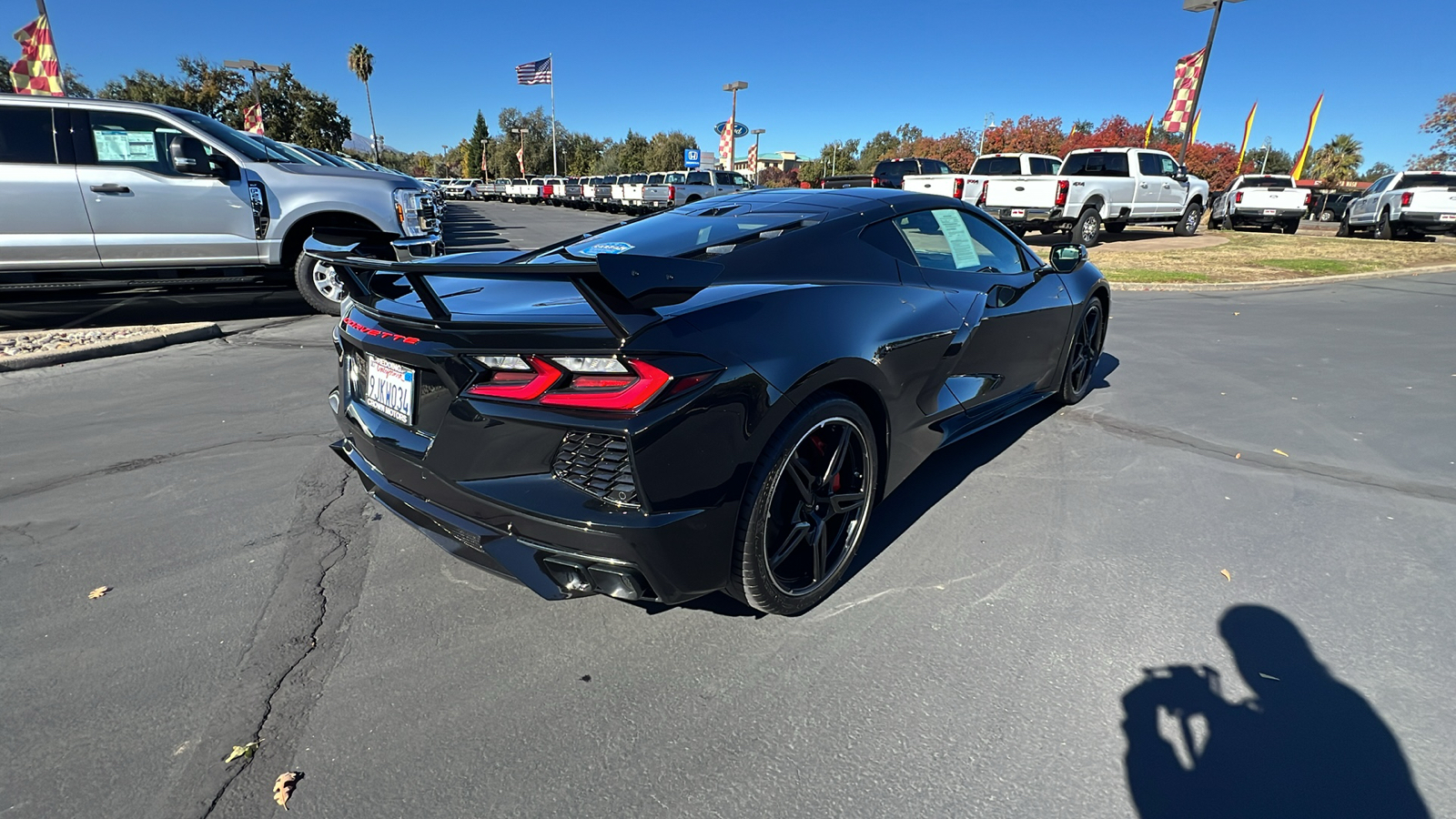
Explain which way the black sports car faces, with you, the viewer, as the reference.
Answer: facing away from the viewer and to the right of the viewer

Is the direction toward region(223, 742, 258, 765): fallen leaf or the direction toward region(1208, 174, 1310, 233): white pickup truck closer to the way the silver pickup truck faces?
the white pickup truck

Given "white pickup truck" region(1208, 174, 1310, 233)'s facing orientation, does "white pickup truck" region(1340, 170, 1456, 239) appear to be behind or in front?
behind

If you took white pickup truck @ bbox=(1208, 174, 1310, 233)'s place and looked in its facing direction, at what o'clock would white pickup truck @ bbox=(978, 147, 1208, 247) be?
white pickup truck @ bbox=(978, 147, 1208, 247) is roughly at 8 o'clock from white pickup truck @ bbox=(1208, 174, 1310, 233).

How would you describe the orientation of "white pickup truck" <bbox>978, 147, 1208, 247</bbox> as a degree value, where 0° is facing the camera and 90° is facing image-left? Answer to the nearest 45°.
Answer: approximately 225°

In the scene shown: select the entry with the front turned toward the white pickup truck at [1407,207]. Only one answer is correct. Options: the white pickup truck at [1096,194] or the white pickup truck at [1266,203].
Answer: the white pickup truck at [1096,194]

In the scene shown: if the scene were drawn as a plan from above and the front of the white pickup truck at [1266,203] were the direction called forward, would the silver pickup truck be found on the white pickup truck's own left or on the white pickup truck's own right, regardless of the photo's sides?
on the white pickup truck's own left

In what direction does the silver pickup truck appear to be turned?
to the viewer's right

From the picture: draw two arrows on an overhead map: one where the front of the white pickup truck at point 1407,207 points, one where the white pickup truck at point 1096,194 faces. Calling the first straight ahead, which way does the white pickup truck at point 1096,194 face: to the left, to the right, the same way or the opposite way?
to the right

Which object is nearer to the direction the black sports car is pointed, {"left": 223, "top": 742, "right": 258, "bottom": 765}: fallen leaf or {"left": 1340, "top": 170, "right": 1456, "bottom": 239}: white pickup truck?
the white pickup truck

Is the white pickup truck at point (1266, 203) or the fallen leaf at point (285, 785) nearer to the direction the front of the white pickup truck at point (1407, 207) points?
the white pickup truck
